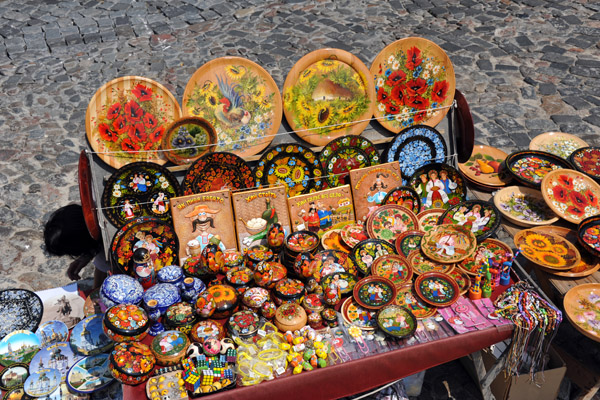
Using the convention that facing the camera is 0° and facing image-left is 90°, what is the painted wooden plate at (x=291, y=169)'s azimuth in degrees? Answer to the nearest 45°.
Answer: approximately 0°

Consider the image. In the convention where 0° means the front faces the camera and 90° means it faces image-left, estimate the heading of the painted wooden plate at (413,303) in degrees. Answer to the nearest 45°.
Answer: approximately 0°

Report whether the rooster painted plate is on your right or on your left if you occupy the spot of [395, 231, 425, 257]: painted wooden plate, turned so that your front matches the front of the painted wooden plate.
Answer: on your right

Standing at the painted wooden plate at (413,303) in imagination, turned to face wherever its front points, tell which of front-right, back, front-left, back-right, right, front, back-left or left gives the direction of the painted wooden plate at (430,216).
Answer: back

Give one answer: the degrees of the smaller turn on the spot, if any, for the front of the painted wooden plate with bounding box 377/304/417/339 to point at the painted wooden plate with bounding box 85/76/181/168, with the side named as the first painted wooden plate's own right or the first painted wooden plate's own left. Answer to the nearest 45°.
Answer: approximately 135° to the first painted wooden plate's own right

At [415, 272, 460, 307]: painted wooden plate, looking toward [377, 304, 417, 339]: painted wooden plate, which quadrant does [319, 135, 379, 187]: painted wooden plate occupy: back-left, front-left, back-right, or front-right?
back-right

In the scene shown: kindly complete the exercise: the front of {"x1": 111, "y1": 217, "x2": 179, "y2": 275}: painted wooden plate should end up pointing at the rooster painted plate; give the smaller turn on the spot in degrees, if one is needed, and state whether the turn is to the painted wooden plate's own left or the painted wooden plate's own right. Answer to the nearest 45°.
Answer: approximately 135° to the painted wooden plate's own left

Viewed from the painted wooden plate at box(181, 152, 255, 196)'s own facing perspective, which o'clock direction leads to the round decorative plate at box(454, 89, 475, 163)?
The round decorative plate is roughly at 9 o'clock from the painted wooden plate.

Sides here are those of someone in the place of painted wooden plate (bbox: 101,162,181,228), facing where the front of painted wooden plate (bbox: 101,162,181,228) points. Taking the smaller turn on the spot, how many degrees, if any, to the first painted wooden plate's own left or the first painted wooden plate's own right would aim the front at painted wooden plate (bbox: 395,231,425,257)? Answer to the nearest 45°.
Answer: approximately 45° to the first painted wooden plate's own left
